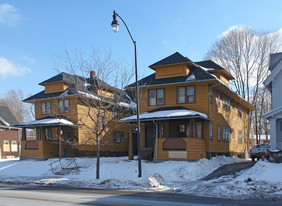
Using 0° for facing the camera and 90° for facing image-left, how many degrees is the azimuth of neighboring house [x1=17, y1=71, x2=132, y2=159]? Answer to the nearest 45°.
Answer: approximately 45°

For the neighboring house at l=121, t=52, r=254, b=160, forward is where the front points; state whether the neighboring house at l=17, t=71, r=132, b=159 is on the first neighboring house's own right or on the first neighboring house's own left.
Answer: on the first neighboring house's own right

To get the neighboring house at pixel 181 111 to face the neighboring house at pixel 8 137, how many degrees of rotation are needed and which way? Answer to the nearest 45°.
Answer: approximately 90° to its right

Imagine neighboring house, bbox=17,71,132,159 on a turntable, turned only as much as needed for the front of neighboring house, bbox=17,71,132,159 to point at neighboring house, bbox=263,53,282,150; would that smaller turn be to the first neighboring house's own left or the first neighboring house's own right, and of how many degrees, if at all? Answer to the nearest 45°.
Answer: approximately 90° to the first neighboring house's own left

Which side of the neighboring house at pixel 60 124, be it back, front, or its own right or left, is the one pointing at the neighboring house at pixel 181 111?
left
